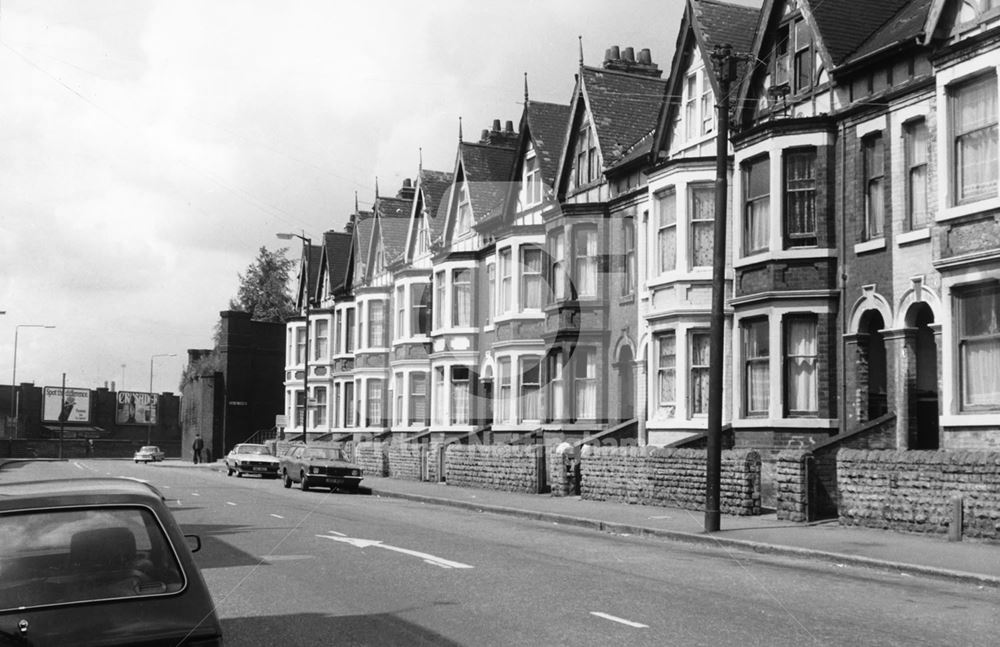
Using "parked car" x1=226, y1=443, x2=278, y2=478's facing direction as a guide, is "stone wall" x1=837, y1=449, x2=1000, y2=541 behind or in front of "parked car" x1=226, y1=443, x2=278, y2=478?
in front

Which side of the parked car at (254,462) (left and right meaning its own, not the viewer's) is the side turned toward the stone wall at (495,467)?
front

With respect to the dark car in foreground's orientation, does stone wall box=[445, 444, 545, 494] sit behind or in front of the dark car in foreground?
in front

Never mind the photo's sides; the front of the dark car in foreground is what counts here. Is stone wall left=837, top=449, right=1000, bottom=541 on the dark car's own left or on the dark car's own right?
on the dark car's own right

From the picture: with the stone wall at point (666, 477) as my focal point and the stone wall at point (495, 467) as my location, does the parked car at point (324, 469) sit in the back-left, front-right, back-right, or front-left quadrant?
back-right

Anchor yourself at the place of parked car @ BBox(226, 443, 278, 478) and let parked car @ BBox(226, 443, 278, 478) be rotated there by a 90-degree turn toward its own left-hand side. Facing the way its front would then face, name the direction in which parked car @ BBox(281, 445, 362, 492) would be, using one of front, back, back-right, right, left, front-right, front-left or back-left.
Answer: back-right

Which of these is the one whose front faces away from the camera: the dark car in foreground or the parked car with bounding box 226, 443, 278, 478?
the dark car in foreground

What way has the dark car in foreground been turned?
away from the camera

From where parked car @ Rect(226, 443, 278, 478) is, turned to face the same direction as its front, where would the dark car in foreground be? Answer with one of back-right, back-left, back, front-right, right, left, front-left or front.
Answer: front-right

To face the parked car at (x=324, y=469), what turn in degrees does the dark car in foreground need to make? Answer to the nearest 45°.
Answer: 0° — it already faces it

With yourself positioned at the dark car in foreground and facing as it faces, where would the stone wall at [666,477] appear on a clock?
The stone wall is roughly at 1 o'clock from the dark car in foreground.

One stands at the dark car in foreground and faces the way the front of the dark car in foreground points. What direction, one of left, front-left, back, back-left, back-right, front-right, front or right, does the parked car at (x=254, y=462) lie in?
front

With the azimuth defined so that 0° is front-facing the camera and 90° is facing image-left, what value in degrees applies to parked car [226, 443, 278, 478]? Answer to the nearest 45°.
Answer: approximately 315°
